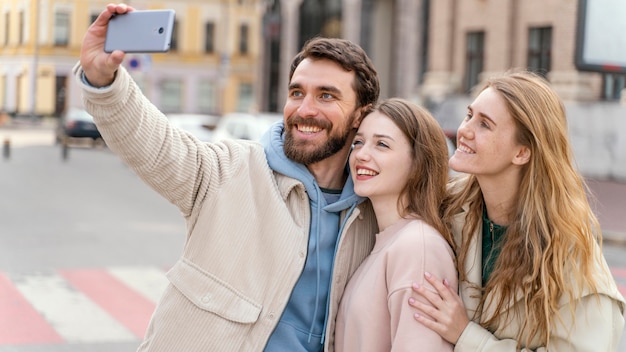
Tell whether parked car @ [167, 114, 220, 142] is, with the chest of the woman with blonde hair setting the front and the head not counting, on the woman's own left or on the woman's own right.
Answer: on the woman's own right

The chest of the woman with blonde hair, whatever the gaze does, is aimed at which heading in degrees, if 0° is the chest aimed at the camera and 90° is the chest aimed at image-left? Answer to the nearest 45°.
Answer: approximately 45°

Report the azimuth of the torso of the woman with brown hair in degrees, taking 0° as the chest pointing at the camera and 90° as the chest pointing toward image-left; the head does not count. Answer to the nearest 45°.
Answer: approximately 45°

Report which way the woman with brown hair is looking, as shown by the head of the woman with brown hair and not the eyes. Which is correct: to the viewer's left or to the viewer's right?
to the viewer's left
